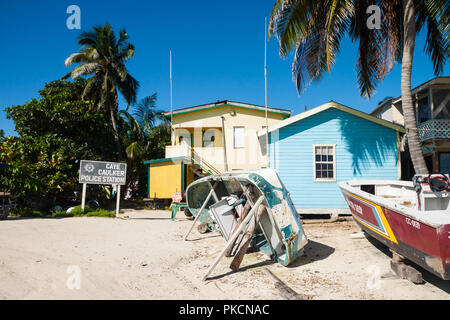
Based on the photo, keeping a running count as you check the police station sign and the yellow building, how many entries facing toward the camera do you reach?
2

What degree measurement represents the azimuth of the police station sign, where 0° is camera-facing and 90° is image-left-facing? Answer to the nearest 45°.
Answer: approximately 0°

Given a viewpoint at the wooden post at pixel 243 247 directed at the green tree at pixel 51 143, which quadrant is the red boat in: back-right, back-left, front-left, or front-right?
back-right

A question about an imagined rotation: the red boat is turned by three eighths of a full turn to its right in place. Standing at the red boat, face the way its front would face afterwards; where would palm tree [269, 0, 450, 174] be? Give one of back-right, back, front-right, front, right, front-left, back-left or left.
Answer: left

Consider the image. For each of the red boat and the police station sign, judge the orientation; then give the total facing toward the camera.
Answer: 1

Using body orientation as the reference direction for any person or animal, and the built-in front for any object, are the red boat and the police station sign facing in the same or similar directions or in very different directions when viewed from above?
very different directions

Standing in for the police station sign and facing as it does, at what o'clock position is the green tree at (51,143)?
The green tree is roughly at 5 o'clock from the police station sign.

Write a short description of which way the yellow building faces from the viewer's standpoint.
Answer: facing the viewer

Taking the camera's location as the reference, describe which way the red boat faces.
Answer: facing away from the viewer and to the left of the viewer

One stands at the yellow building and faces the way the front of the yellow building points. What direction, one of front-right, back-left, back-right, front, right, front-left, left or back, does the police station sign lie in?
front-right

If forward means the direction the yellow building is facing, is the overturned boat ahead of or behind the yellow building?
ahead

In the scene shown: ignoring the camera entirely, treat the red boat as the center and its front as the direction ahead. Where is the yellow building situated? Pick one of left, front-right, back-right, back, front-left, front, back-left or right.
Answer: front

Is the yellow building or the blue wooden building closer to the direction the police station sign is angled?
the blue wooden building

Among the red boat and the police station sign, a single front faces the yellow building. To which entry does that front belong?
the red boat

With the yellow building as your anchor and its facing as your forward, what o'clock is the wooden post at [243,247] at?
The wooden post is roughly at 12 o'clock from the yellow building.
